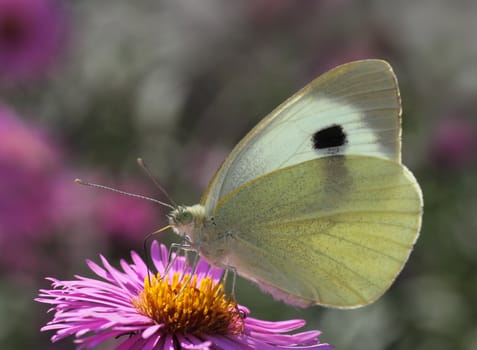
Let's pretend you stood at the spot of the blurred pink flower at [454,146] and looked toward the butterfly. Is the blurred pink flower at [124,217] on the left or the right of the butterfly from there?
right

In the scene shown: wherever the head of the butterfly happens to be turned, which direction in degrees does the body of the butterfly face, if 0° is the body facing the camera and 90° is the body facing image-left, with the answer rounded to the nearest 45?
approximately 90°

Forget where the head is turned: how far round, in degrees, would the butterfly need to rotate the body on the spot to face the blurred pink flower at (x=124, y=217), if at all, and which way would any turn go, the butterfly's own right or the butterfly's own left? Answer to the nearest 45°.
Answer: approximately 45° to the butterfly's own right
